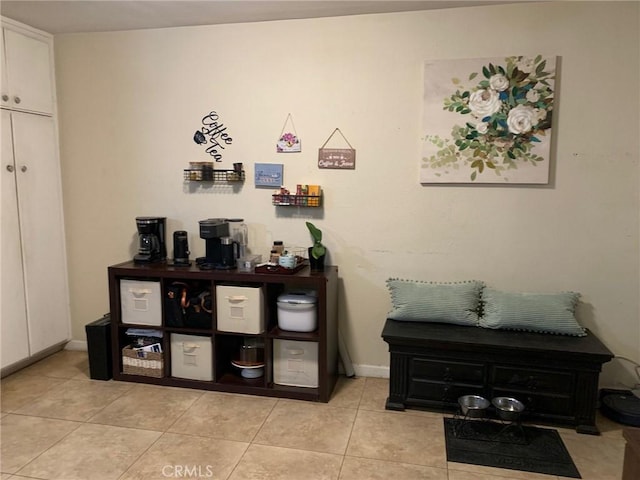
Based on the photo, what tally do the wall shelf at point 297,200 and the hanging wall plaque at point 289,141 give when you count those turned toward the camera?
2

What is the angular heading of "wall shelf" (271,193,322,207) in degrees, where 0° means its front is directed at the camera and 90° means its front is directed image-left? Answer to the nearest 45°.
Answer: approximately 0°

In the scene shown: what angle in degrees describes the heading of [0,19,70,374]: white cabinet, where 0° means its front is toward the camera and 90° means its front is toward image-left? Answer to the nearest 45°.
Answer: approximately 315°

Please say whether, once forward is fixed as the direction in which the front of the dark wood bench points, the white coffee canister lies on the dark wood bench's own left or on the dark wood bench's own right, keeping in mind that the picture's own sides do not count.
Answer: on the dark wood bench's own right

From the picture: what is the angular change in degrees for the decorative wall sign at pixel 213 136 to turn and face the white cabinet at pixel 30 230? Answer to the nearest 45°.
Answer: approximately 90° to its right
